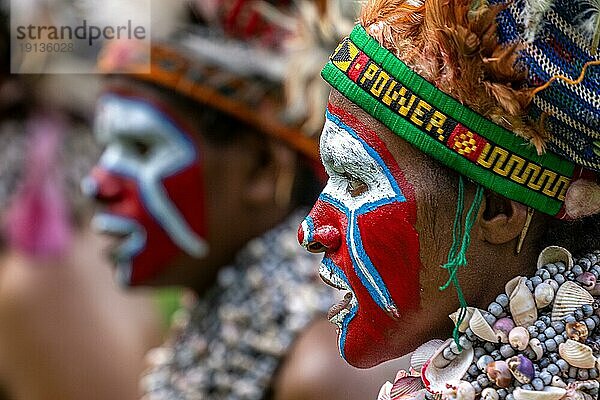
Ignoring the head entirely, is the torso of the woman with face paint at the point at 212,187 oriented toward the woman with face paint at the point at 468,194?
no

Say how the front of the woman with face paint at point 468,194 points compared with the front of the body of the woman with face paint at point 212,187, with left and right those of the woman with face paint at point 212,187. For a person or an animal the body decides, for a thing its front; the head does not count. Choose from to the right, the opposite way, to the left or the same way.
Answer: the same way

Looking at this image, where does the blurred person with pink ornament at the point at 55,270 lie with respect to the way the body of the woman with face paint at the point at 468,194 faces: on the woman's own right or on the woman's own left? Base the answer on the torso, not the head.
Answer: on the woman's own right

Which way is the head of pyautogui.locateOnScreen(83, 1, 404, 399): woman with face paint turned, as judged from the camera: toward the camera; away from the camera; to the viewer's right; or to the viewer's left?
to the viewer's left

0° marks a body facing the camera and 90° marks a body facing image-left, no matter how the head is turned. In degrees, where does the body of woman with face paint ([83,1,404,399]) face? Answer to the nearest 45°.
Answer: approximately 90°

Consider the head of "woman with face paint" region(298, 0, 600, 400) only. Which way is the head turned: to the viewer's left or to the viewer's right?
to the viewer's left

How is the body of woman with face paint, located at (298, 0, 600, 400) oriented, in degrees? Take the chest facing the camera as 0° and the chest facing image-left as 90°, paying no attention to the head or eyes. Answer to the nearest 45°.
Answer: approximately 90°

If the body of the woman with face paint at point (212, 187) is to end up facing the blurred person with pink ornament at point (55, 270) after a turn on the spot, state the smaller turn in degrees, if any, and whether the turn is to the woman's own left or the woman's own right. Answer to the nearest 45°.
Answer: approximately 45° to the woman's own right

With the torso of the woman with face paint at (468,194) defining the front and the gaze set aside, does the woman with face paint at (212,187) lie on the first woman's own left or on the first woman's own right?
on the first woman's own right
